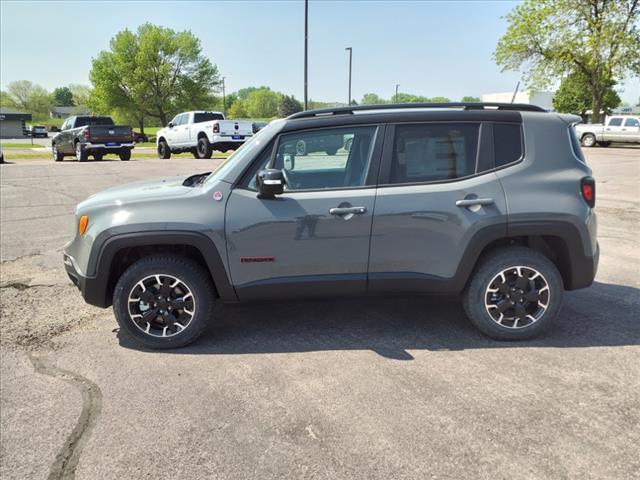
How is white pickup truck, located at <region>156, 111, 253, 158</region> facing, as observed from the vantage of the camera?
facing away from the viewer and to the left of the viewer

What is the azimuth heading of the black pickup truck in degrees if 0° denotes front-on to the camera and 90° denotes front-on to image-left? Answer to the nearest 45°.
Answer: approximately 135°

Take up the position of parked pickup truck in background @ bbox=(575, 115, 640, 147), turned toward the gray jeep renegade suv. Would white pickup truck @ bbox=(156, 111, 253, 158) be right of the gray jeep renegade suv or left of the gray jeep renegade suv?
right

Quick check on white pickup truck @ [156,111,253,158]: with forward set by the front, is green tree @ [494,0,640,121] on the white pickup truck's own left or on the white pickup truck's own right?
on the white pickup truck's own right

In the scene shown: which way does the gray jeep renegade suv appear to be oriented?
to the viewer's left

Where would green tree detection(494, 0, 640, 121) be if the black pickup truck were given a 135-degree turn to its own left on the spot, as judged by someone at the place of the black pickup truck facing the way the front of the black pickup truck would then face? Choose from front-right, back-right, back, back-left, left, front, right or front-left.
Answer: left

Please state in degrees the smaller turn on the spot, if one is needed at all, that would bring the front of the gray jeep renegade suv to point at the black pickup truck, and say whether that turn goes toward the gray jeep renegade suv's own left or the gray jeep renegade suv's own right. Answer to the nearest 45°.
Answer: approximately 45° to the gray jeep renegade suv's own right

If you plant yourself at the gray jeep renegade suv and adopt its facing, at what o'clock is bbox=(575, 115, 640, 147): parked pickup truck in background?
The parked pickup truck in background is roughly at 4 o'clock from the gray jeep renegade suv.

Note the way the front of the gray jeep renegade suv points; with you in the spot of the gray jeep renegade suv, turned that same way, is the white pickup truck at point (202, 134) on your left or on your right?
on your right
